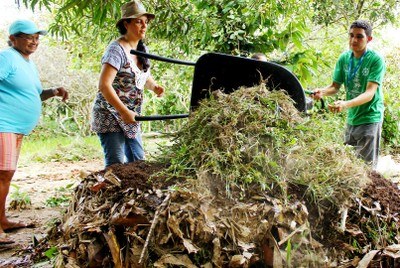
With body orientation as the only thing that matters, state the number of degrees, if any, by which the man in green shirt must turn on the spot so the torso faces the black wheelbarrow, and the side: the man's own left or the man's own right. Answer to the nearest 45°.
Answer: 0° — they already face it

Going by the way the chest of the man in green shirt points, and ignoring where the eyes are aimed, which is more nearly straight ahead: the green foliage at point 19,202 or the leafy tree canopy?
the green foliage

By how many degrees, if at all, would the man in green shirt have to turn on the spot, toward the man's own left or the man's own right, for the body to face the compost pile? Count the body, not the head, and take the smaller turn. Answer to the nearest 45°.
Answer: approximately 45° to the man's own left

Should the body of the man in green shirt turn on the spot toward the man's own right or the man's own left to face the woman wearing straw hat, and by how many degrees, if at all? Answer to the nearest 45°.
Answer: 0° — they already face them

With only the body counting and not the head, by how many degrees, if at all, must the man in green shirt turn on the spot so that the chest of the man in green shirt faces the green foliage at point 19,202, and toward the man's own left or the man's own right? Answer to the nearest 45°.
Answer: approximately 45° to the man's own right

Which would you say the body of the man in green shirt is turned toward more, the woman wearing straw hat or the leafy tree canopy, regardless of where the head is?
the woman wearing straw hat

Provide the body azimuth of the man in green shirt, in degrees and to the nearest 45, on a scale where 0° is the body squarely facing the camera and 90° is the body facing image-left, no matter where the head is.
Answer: approximately 45°
